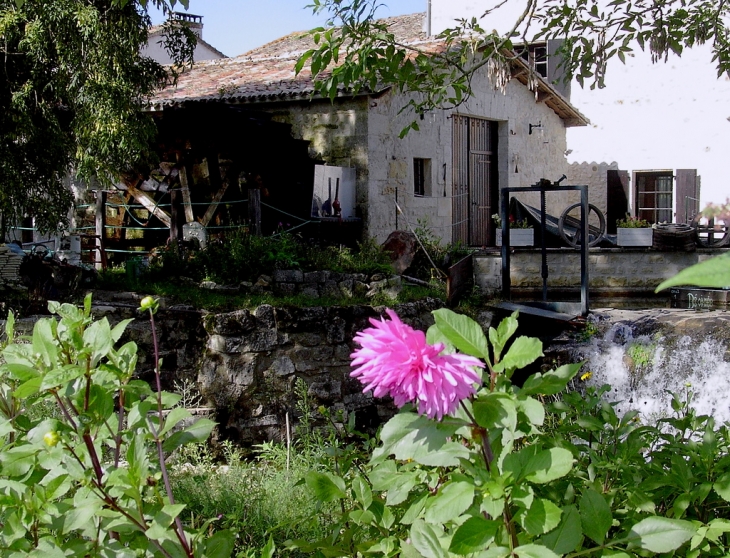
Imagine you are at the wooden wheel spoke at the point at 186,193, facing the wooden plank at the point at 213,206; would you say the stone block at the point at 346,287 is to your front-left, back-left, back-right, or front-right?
front-right

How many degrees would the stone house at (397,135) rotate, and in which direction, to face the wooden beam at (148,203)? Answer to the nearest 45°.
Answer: approximately 135° to its right

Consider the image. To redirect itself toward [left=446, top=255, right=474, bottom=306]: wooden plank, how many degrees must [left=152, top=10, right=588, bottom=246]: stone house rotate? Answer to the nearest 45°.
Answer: approximately 45° to its right

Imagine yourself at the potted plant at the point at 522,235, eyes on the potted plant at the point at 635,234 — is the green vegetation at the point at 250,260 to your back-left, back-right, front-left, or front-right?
back-right

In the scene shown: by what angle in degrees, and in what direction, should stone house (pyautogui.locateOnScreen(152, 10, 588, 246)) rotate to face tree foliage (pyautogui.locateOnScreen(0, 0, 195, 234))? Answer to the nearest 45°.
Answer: approximately 90° to its right

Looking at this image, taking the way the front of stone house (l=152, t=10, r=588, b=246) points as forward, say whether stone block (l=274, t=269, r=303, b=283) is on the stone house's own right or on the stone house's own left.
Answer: on the stone house's own right

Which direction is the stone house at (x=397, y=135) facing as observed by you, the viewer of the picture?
facing the viewer and to the right of the viewer

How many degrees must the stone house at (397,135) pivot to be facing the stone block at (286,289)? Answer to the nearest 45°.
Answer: approximately 45° to its right

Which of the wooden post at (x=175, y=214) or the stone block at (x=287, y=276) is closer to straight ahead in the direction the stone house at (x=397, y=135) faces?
the stone block

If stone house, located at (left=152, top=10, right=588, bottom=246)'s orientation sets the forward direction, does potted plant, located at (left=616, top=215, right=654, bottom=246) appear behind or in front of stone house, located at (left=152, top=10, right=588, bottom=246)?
in front

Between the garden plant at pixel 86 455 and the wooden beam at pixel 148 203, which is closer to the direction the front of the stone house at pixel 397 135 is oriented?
the garden plant

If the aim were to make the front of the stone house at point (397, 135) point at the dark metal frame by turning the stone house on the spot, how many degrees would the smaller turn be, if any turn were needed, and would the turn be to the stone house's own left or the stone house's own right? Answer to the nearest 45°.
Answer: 0° — it already faces it
